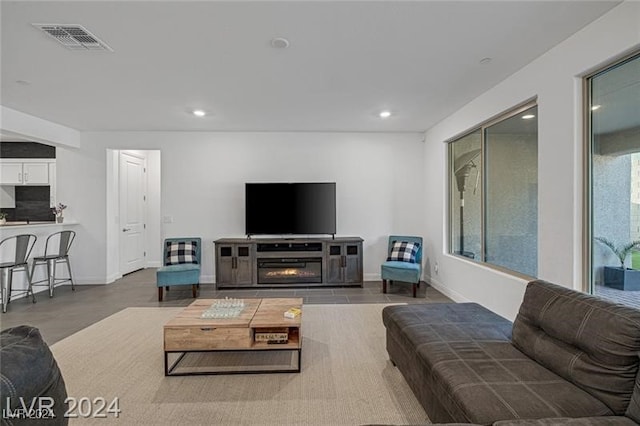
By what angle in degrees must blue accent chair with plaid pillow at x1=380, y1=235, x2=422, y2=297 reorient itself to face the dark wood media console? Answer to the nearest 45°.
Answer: approximately 45° to its right

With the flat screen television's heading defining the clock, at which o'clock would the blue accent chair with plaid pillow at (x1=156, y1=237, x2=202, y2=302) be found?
The blue accent chair with plaid pillow is roughly at 3 o'clock from the flat screen television.

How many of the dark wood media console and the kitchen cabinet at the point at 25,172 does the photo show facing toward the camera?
2

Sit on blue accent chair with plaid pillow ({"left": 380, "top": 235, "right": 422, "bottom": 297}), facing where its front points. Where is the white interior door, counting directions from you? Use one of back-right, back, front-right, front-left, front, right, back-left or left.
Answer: front-right

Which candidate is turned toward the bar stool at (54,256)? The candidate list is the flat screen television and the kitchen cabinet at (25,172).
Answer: the kitchen cabinet

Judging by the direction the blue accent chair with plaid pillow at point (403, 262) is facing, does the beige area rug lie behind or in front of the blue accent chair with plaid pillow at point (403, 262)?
in front

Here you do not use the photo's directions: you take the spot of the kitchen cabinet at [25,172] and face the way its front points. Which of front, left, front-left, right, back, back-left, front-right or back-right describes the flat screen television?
front-left

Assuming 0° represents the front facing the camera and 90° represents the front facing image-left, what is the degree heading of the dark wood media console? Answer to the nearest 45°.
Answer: approximately 0°

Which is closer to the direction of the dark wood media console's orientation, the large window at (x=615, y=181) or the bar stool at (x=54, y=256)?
the large window

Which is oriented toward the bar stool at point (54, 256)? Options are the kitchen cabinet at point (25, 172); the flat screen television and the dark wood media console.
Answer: the kitchen cabinet

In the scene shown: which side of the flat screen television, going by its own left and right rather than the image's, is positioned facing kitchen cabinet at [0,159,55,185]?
right

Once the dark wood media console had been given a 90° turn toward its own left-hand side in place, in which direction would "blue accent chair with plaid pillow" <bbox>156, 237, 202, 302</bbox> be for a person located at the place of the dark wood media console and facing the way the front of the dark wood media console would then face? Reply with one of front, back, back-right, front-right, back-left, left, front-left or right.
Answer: back

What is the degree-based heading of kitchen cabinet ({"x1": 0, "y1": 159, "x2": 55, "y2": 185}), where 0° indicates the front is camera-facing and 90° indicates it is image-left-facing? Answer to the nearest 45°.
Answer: approximately 0°

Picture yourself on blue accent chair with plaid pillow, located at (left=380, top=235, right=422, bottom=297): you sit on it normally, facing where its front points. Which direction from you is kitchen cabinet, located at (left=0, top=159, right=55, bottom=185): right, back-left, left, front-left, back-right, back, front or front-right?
front-right

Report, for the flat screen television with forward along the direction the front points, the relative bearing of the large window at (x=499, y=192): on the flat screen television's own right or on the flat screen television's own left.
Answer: on the flat screen television's own left

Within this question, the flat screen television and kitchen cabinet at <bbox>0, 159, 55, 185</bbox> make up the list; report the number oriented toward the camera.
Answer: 2

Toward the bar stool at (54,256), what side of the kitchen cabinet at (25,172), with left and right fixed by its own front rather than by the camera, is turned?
front
